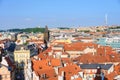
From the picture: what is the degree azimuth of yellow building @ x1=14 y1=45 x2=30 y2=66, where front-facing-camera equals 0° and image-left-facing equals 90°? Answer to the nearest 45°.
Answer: approximately 0°
